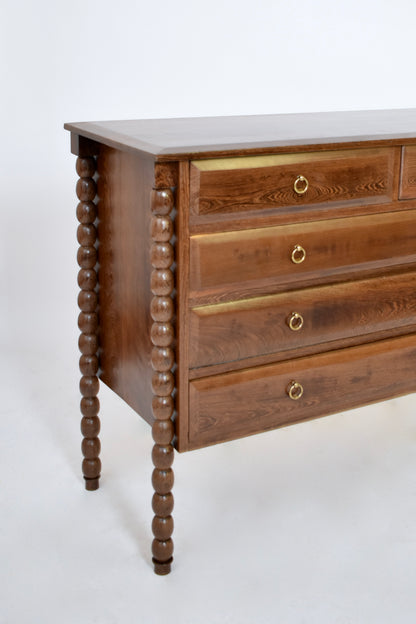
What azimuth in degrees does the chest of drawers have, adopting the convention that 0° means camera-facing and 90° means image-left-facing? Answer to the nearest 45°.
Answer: approximately 315°
